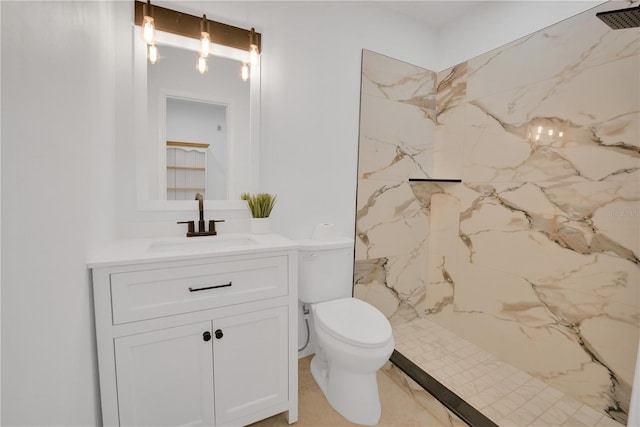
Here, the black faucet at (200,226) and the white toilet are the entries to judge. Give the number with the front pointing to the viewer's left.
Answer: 0

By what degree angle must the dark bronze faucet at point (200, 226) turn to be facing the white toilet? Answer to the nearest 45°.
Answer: approximately 45° to its left

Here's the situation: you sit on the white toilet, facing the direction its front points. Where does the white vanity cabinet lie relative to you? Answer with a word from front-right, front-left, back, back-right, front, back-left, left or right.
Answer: right

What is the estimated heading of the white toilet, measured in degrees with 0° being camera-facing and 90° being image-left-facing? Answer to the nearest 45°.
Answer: approximately 315°

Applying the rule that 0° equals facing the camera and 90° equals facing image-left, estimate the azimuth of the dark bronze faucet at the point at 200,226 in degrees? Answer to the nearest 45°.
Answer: approximately 0°

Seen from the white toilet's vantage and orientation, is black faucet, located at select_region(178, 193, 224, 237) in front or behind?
behind
